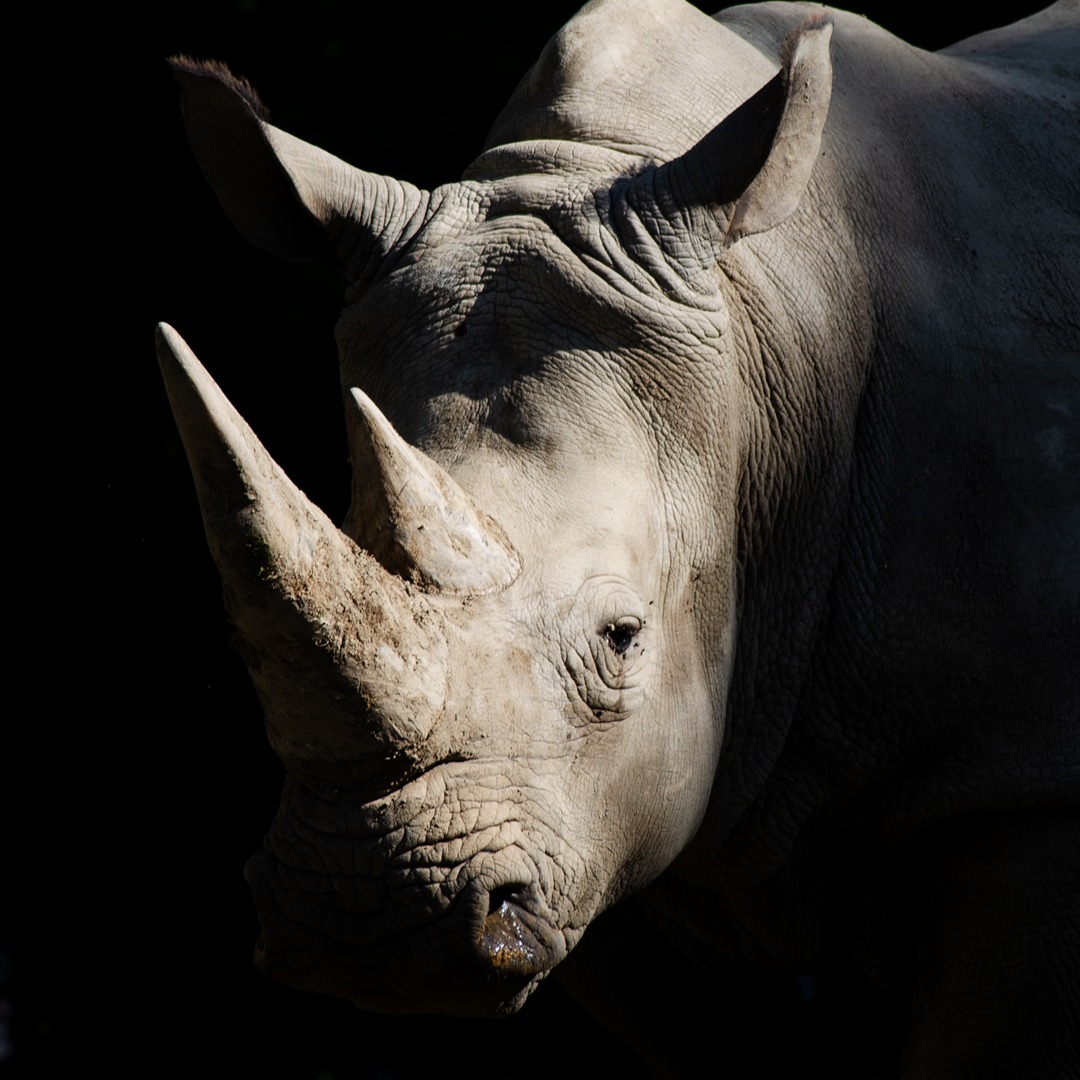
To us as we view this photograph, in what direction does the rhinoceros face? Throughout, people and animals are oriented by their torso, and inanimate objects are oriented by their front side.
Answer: facing the viewer and to the left of the viewer
